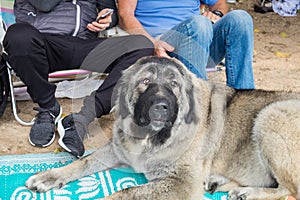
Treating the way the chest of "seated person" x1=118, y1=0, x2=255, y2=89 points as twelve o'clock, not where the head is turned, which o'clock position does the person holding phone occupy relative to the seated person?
The person holding phone is roughly at 4 o'clock from the seated person.

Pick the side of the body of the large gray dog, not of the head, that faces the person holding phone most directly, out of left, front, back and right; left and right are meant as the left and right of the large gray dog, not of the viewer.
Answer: right

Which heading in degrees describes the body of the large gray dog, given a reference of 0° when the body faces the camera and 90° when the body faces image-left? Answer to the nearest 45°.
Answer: approximately 45°

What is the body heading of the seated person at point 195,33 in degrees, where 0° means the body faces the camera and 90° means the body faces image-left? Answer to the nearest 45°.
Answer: approximately 315°
